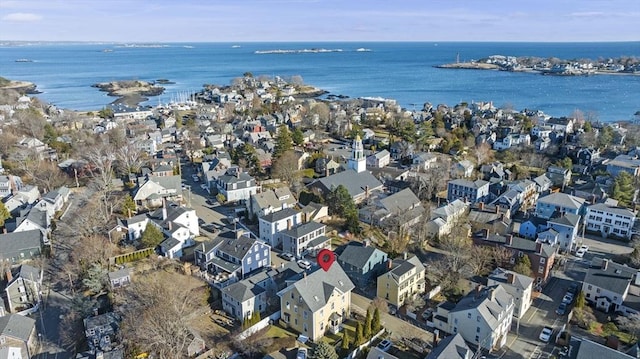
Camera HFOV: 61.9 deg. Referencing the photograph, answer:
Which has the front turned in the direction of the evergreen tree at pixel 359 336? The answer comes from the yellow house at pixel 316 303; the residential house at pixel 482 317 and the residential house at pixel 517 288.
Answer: the yellow house

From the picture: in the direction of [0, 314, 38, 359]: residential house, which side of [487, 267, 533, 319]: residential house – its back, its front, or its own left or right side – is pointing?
right

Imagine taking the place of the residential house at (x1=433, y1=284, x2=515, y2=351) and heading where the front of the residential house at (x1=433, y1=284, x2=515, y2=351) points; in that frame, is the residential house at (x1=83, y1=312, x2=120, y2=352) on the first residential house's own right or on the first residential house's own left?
on the first residential house's own right

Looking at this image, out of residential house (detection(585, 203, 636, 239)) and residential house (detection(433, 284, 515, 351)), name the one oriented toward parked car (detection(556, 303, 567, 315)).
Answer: residential house (detection(585, 203, 636, 239))

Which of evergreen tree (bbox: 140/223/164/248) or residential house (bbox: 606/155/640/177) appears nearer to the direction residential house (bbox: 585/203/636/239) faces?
the evergreen tree

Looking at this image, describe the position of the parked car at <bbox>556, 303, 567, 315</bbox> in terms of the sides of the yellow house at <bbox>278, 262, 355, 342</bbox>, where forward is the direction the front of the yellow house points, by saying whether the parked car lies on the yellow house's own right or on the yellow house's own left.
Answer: on the yellow house's own left

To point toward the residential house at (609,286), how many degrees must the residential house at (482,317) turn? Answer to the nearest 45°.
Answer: approximately 90° to its left

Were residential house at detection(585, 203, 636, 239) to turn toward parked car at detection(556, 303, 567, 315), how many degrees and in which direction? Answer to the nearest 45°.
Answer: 0° — it already faces it

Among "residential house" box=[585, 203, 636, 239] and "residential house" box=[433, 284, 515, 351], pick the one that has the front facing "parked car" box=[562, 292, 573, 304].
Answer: "residential house" box=[585, 203, 636, 239]

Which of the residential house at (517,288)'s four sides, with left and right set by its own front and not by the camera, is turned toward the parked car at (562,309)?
left

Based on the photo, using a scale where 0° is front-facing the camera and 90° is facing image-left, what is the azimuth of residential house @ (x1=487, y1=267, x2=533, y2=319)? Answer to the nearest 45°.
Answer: approximately 315°

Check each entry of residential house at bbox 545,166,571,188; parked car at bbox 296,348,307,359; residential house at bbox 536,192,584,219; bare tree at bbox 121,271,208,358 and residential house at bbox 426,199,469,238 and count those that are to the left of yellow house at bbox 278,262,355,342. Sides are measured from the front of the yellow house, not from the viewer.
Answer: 3

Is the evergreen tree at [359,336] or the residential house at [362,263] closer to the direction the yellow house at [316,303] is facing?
the evergreen tree
